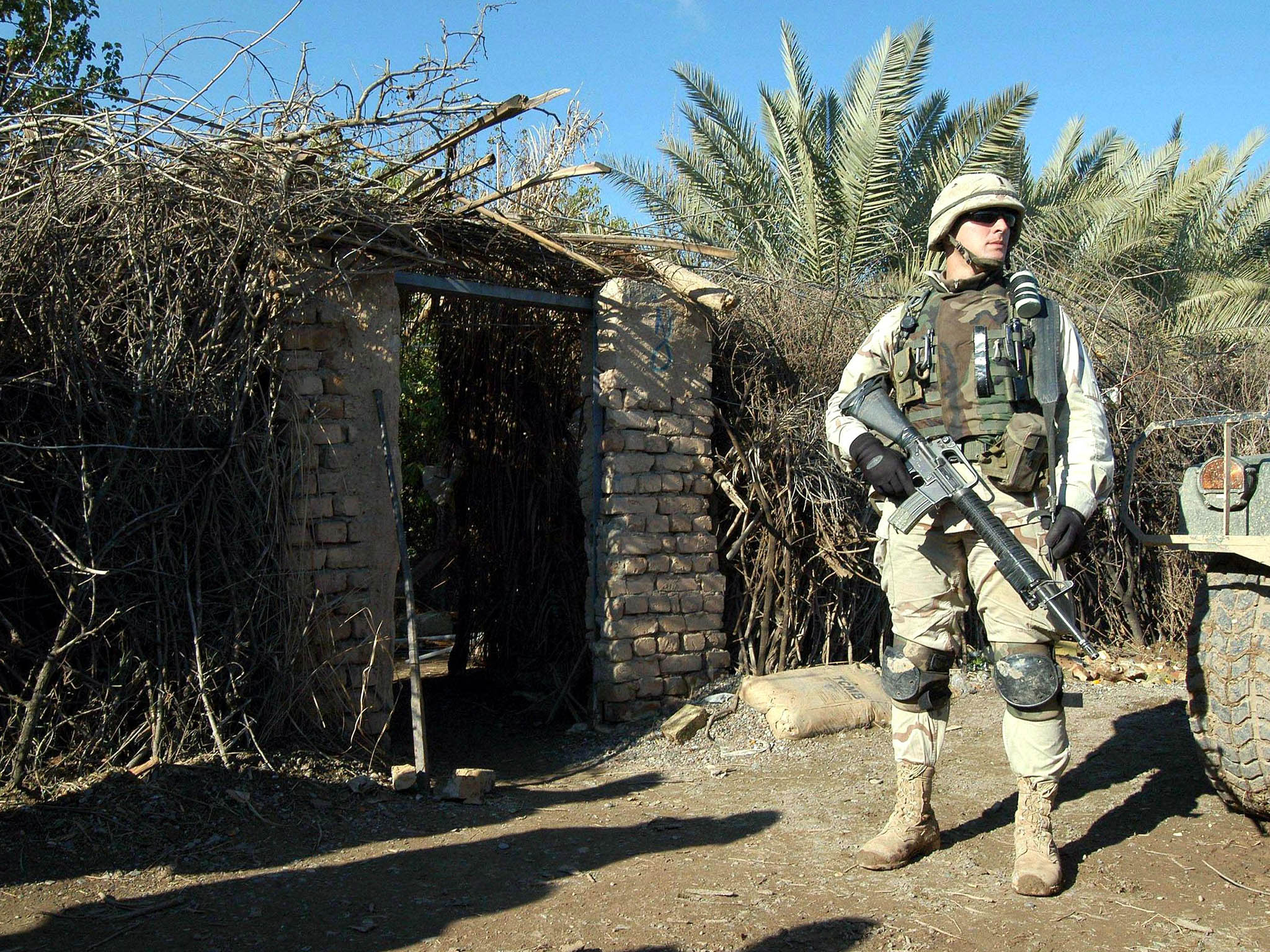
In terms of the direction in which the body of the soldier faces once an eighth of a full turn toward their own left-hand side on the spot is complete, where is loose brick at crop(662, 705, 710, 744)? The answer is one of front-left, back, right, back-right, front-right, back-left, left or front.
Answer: back

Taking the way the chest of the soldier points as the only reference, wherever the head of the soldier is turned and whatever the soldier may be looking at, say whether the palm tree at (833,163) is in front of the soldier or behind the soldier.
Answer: behind

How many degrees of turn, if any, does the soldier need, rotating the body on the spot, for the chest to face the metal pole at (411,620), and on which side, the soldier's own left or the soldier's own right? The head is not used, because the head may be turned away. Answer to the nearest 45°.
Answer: approximately 90° to the soldier's own right

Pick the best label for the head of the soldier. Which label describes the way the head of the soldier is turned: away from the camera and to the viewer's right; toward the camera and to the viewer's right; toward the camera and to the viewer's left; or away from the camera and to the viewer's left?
toward the camera and to the viewer's right

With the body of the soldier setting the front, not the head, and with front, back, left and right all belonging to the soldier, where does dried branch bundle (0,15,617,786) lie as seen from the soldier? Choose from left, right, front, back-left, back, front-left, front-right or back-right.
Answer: right

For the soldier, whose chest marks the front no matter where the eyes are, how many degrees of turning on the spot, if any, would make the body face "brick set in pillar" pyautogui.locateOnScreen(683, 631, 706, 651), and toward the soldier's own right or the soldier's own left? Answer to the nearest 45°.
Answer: approximately 135° to the soldier's own right

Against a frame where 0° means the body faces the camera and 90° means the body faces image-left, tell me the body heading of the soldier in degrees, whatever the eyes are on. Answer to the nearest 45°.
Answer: approximately 0°

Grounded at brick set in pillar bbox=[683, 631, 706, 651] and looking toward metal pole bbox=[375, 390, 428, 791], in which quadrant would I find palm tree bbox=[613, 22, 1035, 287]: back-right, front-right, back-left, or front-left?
back-right

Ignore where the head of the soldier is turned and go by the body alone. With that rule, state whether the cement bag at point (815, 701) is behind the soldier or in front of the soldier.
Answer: behind
